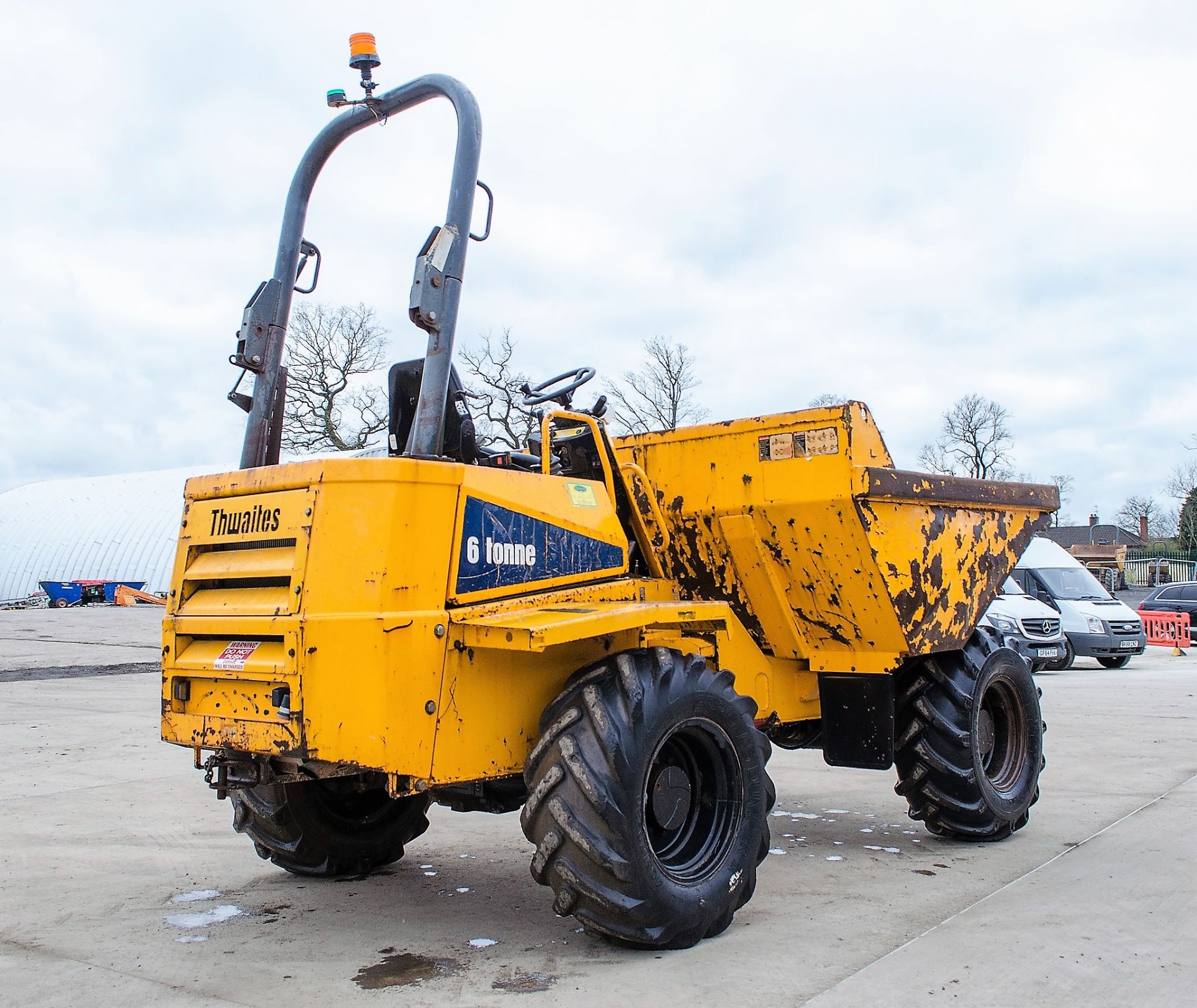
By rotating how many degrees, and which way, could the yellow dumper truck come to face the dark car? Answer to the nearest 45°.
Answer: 0° — it already faces it

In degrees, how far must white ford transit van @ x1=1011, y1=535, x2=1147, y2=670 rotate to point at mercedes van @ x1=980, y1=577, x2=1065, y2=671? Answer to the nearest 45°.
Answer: approximately 90° to its right

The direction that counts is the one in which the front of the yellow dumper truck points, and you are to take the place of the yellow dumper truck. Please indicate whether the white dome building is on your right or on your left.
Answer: on your left

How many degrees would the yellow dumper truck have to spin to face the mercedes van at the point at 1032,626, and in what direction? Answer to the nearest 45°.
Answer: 0° — it already faces it

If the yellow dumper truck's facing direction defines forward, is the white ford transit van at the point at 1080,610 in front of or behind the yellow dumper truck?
in front

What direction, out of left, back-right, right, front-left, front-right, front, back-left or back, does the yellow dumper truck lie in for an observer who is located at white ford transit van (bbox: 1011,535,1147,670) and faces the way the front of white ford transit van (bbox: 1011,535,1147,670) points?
front-right

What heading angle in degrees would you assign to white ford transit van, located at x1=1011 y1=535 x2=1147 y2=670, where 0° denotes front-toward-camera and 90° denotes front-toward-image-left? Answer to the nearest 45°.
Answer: approximately 315°

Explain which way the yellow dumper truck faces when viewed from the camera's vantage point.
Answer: facing away from the viewer and to the right of the viewer

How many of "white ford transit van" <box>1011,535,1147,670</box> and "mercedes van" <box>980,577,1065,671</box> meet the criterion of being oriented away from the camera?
0

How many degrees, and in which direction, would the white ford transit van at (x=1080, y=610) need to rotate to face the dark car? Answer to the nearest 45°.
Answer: approximately 135° to its left
